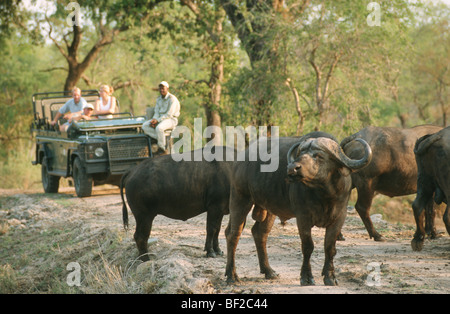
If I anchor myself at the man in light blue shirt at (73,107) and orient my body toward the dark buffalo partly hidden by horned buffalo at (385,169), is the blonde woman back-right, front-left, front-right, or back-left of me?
front-left

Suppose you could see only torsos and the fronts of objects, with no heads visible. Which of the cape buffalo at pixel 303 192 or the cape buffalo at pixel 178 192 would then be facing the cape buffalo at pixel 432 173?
the cape buffalo at pixel 178 192

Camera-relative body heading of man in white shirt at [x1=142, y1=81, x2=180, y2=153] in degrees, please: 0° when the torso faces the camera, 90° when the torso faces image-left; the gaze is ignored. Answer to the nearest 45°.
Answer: approximately 45°

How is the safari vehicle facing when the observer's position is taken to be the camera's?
facing the viewer and to the right of the viewer

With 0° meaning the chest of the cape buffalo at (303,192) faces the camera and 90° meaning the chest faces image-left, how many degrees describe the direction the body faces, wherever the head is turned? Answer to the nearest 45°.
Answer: approximately 315°

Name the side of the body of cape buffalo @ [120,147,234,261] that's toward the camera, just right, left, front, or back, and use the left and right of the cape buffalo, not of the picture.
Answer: right

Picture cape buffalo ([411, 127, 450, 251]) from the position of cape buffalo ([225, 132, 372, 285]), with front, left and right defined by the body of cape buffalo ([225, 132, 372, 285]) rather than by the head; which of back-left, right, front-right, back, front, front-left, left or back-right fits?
left

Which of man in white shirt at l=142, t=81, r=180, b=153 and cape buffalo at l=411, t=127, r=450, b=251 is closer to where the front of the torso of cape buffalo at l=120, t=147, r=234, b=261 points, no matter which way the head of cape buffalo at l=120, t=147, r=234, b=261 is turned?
the cape buffalo

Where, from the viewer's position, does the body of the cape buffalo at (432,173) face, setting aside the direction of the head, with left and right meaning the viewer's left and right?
facing to the right of the viewer
